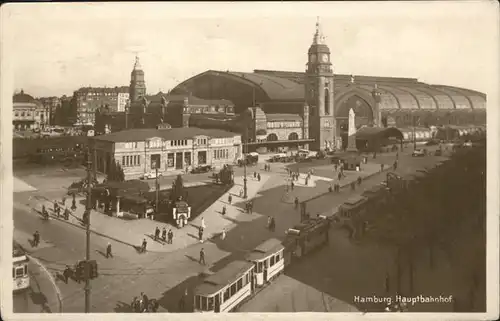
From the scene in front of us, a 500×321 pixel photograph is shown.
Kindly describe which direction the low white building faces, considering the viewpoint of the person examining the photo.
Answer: facing the viewer and to the right of the viewer

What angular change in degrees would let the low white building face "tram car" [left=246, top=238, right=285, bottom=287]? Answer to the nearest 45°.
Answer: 0° — it already faces it
